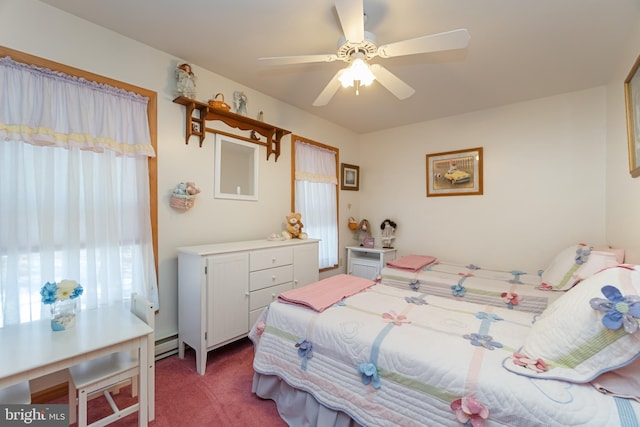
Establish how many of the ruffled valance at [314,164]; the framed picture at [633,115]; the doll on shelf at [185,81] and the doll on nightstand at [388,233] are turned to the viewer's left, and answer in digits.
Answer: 1

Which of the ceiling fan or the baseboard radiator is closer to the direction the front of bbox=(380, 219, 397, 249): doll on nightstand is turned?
the ceiling fan

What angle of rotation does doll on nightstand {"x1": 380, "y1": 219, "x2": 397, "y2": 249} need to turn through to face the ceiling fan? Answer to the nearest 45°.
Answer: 0° — it already faces it

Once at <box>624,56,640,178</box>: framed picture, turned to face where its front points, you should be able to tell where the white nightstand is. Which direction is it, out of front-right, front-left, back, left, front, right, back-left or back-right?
front

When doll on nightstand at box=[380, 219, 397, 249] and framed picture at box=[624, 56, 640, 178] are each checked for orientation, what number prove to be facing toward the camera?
1

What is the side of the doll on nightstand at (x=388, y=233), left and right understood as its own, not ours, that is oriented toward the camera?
front

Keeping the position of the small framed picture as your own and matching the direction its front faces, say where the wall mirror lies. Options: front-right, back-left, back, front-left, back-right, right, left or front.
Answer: right

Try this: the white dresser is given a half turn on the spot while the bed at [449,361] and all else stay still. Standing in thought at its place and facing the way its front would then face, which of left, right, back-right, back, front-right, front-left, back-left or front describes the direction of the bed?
back

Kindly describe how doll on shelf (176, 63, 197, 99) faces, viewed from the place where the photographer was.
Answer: facing the viewer and to the right of the viewer

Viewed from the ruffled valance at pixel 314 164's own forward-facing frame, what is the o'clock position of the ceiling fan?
The ceiling fan is roughly at 1 o'clock from the ruffled valance.

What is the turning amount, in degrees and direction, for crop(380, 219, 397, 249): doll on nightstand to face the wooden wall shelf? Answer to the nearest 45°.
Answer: approximately 45° to its right

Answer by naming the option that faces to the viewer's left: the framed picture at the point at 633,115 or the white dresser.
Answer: the framed picture

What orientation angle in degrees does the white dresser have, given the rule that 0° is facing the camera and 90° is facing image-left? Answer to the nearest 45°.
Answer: approximately 315°
